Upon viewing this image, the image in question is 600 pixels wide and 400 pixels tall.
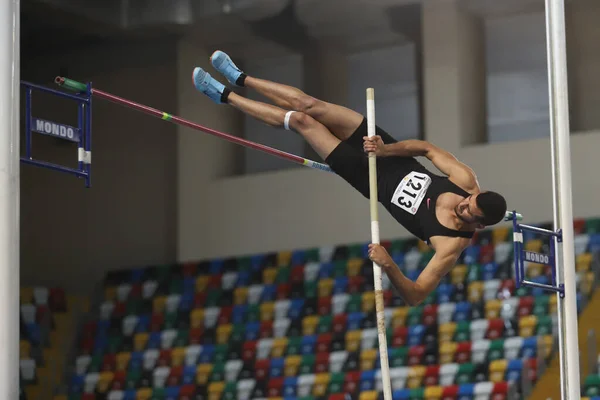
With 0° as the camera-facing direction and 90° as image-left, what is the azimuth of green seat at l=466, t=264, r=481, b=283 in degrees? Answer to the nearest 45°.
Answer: approximately 45°

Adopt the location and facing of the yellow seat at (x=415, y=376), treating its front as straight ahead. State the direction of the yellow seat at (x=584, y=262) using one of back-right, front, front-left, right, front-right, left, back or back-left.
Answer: back-left

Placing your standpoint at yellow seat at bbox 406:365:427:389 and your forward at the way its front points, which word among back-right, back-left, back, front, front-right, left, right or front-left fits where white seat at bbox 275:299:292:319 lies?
right

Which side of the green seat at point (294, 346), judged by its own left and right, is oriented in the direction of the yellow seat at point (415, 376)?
left

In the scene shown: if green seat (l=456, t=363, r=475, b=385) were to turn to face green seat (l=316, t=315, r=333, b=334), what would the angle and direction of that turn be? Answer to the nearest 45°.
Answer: approximately 90° to its right

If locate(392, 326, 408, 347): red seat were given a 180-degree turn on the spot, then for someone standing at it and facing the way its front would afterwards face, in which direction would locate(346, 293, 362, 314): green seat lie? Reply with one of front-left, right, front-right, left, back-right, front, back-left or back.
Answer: left

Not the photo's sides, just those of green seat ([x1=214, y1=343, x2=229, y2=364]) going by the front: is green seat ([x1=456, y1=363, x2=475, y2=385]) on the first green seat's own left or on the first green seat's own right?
on the first green seat's own left

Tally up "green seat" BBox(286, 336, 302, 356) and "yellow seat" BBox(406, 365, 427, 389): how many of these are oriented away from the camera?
0

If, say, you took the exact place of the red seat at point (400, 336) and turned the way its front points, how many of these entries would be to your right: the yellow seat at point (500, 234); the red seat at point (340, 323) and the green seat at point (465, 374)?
1

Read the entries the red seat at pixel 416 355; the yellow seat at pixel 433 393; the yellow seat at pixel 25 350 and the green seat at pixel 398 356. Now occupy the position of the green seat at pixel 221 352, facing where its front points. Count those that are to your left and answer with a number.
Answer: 3

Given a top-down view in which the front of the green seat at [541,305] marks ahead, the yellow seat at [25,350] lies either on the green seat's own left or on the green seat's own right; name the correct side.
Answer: on the green seat's own right
